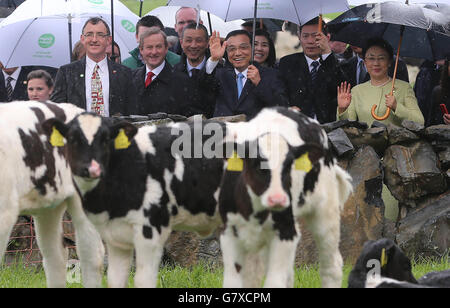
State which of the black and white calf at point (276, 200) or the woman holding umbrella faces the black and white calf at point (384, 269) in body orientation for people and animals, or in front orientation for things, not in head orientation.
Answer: the woman holding umbrella

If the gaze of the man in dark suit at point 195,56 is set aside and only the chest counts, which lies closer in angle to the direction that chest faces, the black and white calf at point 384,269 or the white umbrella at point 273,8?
the black and white calf

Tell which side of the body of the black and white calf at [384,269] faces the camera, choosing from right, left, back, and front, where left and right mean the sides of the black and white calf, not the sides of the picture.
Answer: left

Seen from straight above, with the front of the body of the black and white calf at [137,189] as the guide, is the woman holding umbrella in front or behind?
behind

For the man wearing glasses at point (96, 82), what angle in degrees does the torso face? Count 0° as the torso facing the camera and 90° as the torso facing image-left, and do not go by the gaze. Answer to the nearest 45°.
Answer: approximately 0°

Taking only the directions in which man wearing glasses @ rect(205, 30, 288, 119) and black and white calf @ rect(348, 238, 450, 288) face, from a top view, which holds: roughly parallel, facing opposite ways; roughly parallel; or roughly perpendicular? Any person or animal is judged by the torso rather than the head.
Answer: roughly perpendicular

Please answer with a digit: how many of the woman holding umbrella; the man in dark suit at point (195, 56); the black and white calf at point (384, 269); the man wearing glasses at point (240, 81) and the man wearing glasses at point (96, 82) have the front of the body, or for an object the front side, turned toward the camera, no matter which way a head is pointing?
4

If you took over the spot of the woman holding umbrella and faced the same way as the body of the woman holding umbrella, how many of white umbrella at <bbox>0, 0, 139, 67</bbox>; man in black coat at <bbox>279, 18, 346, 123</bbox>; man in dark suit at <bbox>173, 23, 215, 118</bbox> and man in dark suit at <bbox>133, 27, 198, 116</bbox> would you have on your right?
4
